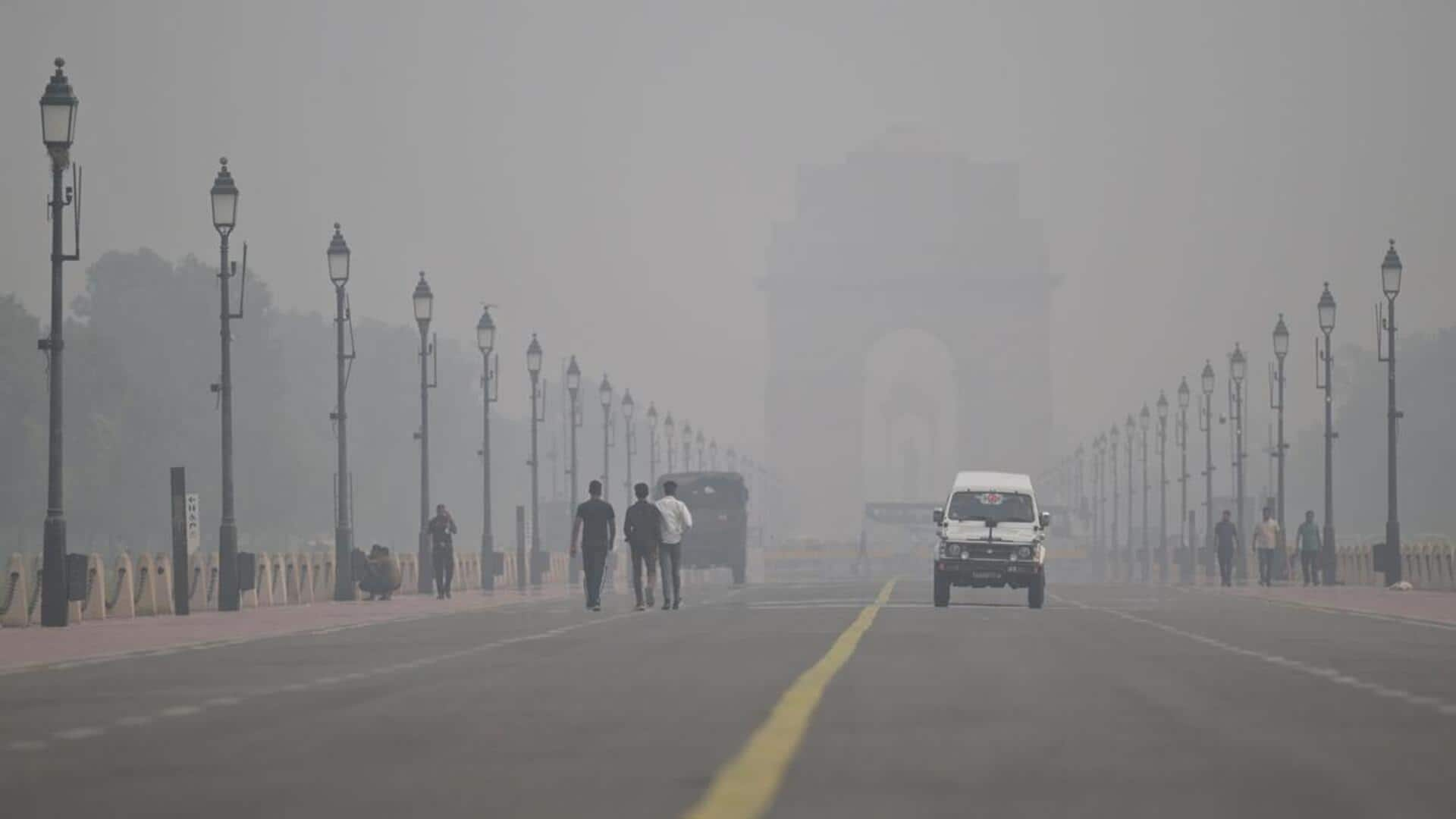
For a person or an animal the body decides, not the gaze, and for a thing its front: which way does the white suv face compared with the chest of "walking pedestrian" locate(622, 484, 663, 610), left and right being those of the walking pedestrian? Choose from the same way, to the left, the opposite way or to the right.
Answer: the opposite way

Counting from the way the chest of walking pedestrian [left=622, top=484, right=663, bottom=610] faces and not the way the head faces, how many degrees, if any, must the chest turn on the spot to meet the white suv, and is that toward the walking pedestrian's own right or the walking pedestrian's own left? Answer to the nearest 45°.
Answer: approximately 90° to the walking pedestrian's own right

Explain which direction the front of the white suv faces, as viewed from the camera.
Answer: facing the viewer

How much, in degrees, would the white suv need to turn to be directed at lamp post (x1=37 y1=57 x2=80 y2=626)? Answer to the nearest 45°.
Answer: approximately 45° to its right

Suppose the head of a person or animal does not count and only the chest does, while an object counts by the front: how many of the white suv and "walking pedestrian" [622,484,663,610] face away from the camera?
1

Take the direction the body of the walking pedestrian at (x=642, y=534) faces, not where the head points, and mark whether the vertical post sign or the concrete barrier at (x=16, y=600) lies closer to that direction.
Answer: the vertical post sign

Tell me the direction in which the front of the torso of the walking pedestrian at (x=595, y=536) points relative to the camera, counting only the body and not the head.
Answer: away from the camera

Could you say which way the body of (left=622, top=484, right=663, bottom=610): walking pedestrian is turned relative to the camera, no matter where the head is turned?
away from the camera

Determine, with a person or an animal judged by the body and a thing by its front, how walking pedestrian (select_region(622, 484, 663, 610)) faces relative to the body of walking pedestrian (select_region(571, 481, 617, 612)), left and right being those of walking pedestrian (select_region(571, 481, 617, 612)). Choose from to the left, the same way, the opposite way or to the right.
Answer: the same way

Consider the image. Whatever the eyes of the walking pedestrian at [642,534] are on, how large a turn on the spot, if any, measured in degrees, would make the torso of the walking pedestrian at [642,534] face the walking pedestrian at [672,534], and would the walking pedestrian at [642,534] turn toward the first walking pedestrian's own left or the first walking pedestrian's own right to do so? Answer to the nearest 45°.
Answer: approximately 45° to the first walking pedestrian's own right

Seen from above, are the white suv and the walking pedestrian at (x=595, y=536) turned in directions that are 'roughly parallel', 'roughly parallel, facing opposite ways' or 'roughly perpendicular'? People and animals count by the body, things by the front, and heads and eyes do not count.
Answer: roughly parallel, facing opposite ways

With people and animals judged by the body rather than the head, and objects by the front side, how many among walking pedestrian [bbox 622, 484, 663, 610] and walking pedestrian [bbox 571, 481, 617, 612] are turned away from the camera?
2

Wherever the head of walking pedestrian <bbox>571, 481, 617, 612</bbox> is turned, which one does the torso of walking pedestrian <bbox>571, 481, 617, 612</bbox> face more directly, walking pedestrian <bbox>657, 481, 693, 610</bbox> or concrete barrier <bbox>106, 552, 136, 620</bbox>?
the walking pedestrian

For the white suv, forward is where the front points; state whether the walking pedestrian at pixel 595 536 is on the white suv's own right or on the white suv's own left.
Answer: on the white suv's own right

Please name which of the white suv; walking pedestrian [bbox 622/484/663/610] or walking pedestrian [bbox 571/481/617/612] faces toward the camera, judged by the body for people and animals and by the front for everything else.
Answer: the white suv

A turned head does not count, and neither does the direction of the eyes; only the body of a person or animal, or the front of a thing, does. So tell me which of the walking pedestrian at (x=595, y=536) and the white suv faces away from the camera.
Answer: the walking pedestrian

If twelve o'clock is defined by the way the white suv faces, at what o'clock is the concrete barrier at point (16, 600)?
The concrete barrier is roughly at 2 o'clock from the white suv.

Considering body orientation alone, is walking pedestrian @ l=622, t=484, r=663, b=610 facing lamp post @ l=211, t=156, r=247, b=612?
no

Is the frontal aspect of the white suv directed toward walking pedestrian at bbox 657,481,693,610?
no

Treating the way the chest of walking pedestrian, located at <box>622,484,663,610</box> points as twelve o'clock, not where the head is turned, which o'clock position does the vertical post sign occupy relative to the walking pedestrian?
The vertical post sign is roughly at 9 o'clock from the walking pedestrian.
